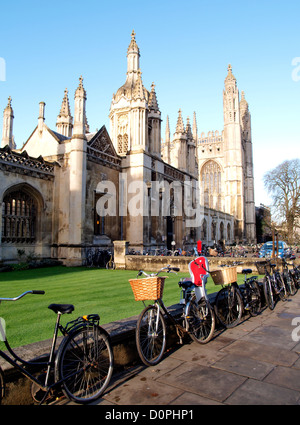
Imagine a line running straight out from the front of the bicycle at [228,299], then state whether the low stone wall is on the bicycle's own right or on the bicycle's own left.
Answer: on the bicycle's own right

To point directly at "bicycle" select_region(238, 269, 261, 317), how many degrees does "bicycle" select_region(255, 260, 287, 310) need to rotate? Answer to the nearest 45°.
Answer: approximately 45° to its left

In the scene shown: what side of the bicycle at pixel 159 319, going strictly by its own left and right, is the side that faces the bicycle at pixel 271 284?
back

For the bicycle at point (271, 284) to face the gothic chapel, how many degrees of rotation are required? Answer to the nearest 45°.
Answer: approximately 90° to its right

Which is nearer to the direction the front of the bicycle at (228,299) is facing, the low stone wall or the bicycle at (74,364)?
the bicycle

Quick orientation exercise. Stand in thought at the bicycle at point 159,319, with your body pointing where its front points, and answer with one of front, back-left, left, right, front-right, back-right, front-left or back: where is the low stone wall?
back-right

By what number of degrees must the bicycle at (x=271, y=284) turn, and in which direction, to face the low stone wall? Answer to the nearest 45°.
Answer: approximately 90° to its right

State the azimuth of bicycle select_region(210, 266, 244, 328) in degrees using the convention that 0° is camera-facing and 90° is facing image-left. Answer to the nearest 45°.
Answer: approximately 45°

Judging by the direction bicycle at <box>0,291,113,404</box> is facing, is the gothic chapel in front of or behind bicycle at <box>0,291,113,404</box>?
behind

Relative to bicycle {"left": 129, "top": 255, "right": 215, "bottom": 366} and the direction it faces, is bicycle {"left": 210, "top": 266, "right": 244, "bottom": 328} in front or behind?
behind

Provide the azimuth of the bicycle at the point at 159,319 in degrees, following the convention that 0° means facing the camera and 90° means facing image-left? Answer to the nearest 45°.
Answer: approximately 45°
